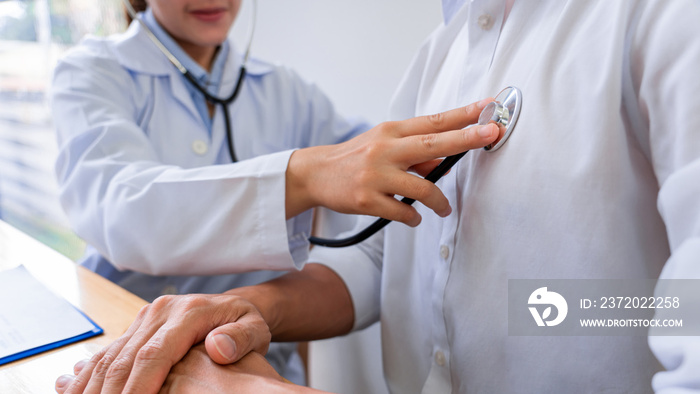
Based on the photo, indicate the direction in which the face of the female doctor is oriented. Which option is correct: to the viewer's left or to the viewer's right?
to the viewer's right

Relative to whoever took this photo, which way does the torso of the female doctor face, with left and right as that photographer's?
facing the viewer and to the right of the viewer
